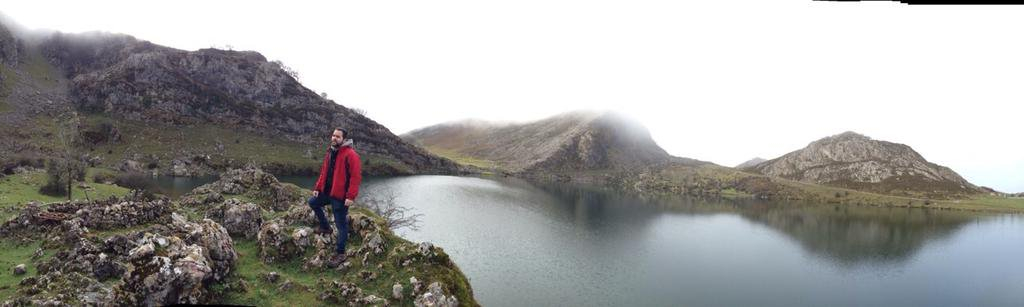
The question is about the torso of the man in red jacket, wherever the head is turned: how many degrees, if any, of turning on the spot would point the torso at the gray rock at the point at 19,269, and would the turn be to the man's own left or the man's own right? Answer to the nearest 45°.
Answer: approximately 90° to the man's own right

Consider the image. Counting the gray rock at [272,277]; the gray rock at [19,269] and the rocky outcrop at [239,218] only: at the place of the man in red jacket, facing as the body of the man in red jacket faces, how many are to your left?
0

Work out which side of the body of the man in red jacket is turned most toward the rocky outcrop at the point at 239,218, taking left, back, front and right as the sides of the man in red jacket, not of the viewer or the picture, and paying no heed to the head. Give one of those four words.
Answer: right

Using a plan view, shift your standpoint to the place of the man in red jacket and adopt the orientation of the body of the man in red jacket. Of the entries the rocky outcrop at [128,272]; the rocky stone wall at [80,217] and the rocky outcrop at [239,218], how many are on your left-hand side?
0

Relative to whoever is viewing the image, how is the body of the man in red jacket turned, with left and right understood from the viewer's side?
facing the viewer and to the left of the viewer

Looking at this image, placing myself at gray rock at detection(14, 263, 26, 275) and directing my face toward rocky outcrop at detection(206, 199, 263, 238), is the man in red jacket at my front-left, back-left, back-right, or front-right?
front-right

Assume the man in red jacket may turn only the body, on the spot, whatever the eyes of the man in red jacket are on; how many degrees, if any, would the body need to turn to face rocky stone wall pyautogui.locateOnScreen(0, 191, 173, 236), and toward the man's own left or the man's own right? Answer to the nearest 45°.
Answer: approximately 90° to the man's own right

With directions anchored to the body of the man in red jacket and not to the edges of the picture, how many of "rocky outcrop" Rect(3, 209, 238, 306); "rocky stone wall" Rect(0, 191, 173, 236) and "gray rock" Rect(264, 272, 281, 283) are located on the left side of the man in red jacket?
0
